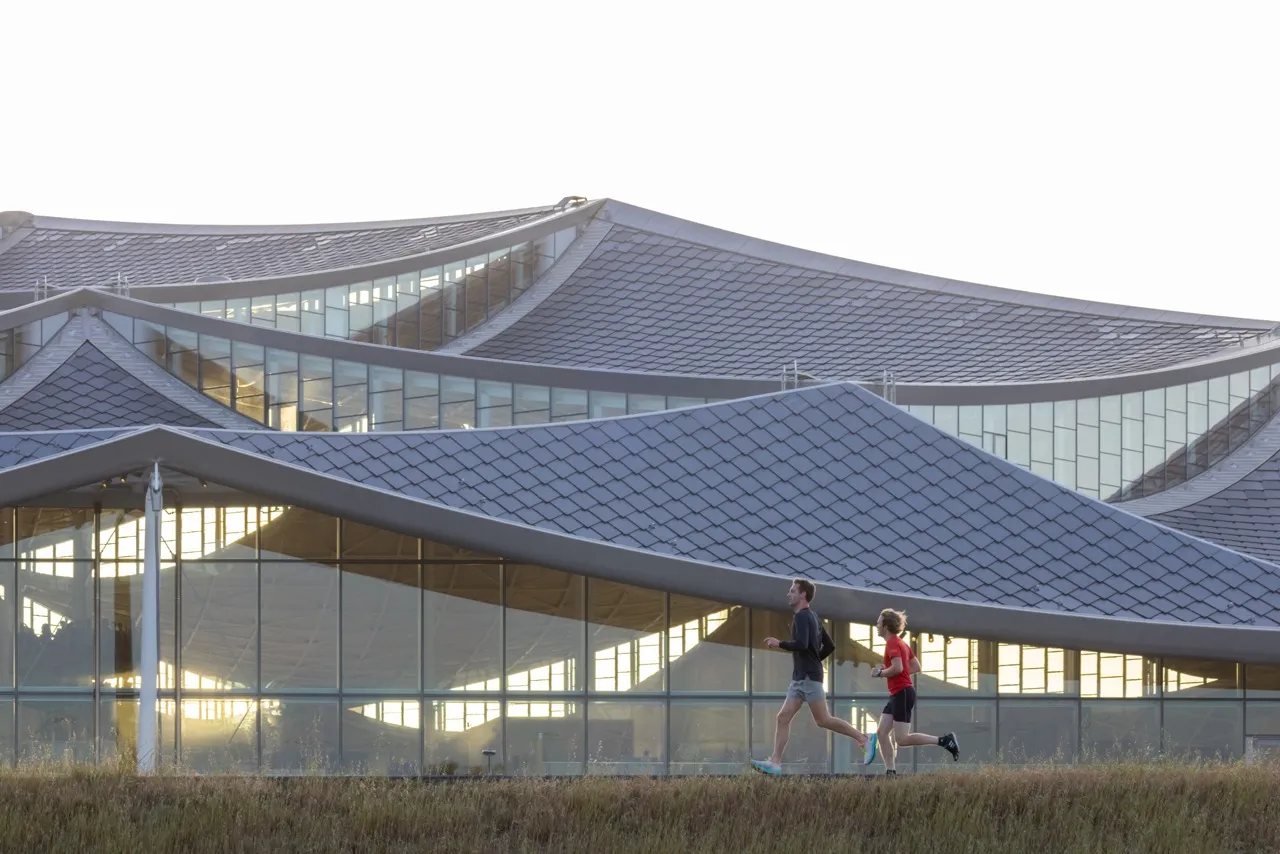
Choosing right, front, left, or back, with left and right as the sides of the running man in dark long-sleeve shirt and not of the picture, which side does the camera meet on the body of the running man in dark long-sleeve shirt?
left

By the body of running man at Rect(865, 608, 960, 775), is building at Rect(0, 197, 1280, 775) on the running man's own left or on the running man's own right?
on the running man's own right

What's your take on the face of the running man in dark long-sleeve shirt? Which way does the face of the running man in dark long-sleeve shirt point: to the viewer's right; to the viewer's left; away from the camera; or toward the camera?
to the viewer's left

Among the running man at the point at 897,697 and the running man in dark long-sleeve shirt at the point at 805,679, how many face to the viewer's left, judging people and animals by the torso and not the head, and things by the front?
2
